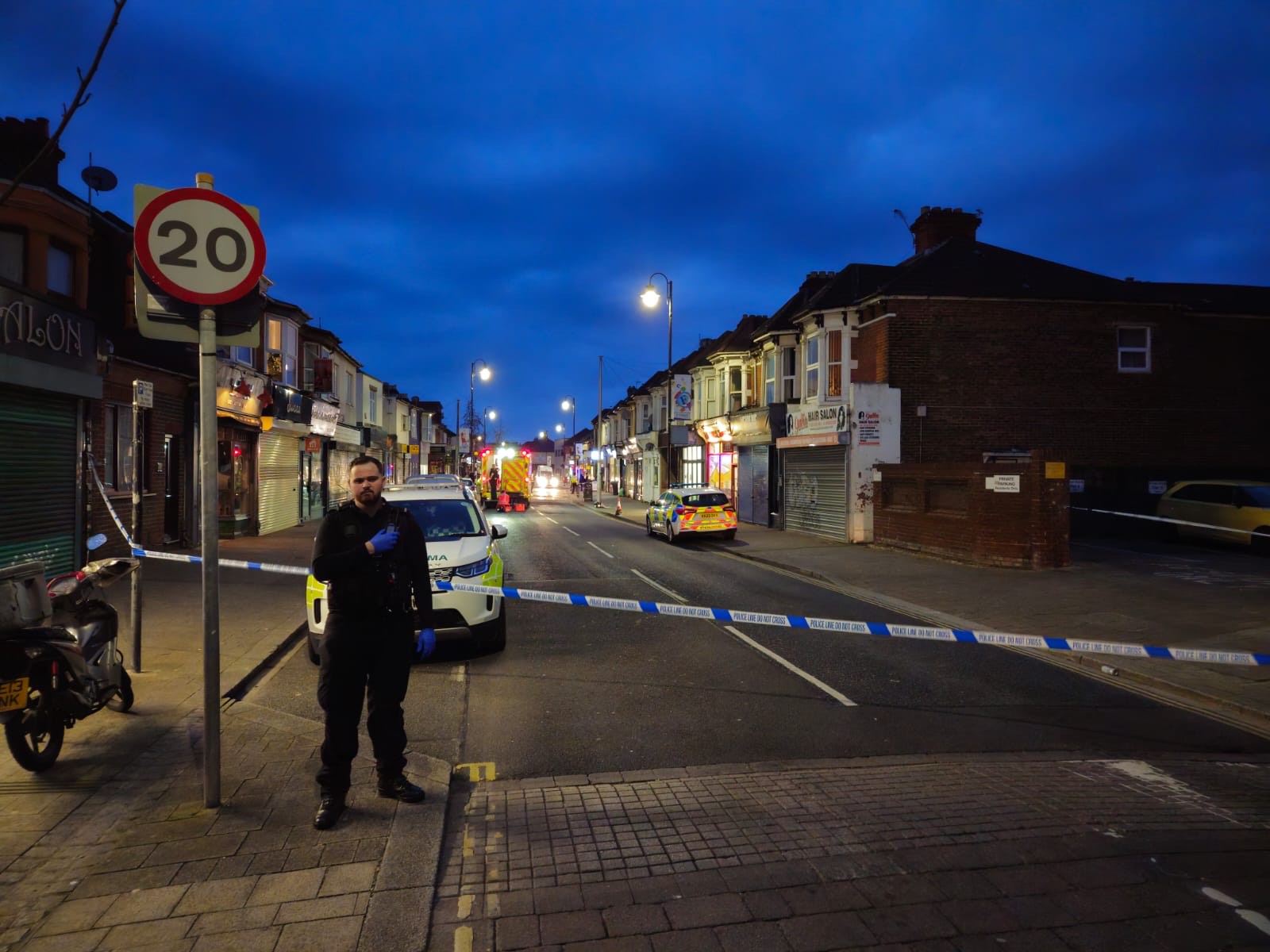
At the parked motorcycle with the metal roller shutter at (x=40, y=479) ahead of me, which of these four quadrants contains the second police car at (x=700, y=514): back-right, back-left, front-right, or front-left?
front-right

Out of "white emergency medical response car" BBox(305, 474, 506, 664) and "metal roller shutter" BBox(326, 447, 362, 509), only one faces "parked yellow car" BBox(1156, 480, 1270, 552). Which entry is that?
the metal roller shutter

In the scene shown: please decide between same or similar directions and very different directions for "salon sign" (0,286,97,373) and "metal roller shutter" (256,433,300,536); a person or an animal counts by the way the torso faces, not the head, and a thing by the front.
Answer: same or similar directions

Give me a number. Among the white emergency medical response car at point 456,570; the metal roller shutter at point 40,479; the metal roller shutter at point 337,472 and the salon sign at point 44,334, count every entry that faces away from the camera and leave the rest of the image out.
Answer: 0

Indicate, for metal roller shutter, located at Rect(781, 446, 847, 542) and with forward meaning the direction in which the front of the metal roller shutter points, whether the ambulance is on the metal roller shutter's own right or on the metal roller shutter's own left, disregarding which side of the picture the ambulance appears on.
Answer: on the metal roller shutter's own right

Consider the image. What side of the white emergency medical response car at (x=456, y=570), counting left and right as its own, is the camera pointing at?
front

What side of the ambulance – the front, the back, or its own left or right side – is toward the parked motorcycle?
back

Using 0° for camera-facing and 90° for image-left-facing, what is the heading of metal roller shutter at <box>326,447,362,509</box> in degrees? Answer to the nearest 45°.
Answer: approximately 315°

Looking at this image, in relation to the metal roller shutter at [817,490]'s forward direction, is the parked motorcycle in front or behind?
in front

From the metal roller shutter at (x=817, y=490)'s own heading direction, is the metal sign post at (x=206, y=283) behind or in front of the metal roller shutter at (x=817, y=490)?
in front

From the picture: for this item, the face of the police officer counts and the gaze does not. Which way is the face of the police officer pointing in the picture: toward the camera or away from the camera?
toward the camera

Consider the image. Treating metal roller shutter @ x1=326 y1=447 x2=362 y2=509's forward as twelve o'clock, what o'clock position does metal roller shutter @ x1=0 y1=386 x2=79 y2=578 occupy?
metal roller shutter @ x1=0 y1=386 x2=79 y2=578 is roughly at 2 o'clock from metal roller shutter @ x1=326 y1=447 x2=362 y2=509.

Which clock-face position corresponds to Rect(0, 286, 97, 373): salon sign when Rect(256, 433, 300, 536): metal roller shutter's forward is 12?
The salon sign is roughly at 2 o'clock from the metal roller shutter.

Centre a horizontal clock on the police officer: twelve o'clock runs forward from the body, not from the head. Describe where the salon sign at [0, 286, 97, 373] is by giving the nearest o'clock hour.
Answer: The salon sign is roughly at 5 o'clock from the police officer.

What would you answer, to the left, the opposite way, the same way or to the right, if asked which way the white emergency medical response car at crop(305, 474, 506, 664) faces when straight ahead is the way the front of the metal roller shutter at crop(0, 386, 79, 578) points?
to the right

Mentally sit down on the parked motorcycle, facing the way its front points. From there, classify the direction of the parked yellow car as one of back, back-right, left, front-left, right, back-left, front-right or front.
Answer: front-right

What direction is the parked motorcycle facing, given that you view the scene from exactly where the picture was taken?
facing away from the viewer and to the right of the viewer

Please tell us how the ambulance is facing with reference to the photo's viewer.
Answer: facing away from the viewer

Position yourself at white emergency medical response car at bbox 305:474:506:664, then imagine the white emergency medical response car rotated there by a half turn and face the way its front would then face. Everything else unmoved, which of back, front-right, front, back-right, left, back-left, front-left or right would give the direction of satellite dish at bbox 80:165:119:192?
front-left

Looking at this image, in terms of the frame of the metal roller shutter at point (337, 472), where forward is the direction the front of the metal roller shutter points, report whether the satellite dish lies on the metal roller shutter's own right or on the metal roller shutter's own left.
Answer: on the metal roller shutter's own right

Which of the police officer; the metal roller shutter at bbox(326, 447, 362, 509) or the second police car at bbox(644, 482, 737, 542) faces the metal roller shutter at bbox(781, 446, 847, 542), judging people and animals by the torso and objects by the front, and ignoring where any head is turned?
the metal roller shutter at bbox(326, 447, 362, 509)

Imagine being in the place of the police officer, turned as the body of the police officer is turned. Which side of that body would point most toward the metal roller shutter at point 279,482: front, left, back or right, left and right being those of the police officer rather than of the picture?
back
